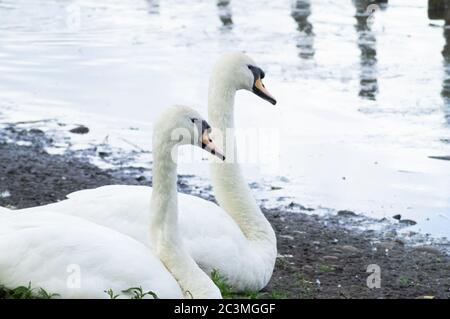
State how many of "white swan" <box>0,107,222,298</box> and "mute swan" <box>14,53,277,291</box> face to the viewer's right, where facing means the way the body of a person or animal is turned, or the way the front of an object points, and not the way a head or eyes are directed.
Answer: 2

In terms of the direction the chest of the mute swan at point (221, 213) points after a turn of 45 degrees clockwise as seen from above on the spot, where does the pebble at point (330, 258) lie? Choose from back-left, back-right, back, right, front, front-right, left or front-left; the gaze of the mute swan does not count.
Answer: left

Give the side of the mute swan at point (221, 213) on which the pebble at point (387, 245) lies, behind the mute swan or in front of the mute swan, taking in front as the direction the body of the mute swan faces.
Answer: in front

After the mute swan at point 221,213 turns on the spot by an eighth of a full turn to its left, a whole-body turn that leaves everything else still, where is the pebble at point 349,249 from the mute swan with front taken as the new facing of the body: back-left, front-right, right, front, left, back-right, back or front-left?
front

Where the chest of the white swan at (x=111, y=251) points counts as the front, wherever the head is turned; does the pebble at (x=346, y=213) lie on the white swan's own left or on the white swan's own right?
on the white swan's own left

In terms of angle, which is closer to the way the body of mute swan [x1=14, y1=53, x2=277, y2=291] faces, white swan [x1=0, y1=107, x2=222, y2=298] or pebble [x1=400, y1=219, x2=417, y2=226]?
the pebble

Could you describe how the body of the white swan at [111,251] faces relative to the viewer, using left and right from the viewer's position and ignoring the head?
facing to the right of the viewer

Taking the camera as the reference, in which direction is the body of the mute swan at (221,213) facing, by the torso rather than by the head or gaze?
to the viewer's right

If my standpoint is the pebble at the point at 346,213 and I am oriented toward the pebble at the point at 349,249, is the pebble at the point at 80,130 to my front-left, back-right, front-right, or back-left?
back-right

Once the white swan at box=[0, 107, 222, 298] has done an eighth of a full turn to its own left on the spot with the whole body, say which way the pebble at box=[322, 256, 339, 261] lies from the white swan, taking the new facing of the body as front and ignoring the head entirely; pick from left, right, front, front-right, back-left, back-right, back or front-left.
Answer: front

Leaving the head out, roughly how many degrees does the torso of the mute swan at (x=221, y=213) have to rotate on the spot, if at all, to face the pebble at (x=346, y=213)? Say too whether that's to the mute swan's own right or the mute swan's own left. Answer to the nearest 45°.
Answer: approximately 45° to the mute swan's own left

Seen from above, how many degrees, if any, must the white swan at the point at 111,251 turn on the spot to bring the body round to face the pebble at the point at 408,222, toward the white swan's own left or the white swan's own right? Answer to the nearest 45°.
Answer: approximately 45° to the white swan's own left
